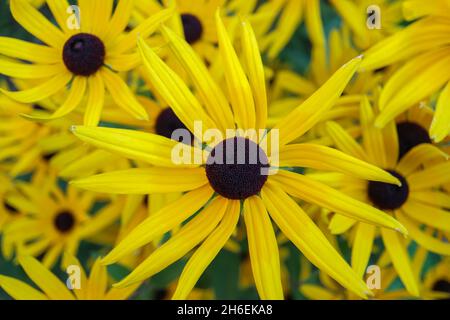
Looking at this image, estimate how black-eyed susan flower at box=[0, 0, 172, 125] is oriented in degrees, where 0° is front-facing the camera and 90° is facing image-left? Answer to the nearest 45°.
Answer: approximately 0°

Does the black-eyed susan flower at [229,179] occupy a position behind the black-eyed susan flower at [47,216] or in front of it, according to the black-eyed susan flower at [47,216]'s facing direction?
in front

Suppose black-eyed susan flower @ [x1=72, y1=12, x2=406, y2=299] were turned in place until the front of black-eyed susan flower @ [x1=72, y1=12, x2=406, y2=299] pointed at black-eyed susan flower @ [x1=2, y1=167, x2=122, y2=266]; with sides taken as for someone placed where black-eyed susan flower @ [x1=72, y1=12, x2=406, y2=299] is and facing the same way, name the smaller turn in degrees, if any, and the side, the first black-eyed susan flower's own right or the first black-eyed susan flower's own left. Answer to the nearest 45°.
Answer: approximately 135° to the first black-eyed susan flower's own right
